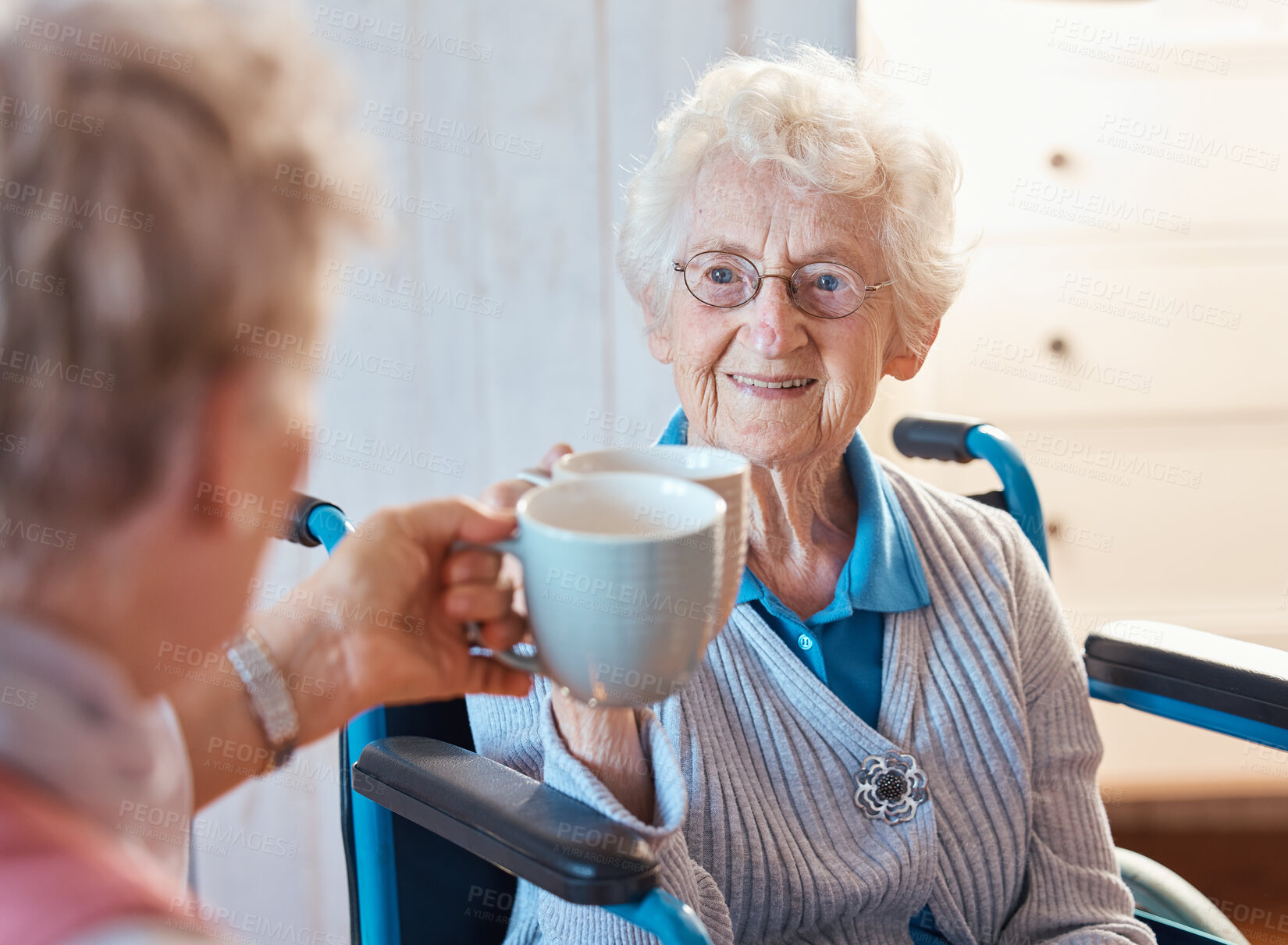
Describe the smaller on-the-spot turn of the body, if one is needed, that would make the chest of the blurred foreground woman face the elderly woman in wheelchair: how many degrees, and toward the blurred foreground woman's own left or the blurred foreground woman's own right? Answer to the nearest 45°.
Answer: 0° — they already face them

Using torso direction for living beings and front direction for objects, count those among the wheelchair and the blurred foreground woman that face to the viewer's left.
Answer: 0

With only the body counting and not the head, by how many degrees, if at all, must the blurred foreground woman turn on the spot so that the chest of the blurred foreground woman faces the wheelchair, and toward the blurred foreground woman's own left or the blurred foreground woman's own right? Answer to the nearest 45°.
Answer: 0° — they already face it

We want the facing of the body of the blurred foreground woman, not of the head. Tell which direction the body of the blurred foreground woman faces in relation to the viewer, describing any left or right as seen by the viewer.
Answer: facing away from the viewer and to the right of the viewer

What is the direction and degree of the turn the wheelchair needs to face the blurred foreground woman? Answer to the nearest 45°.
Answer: approximately 45° to its right

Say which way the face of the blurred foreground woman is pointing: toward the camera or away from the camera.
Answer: away from the camera
